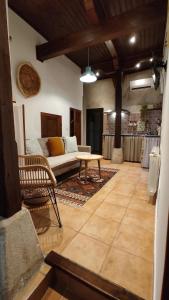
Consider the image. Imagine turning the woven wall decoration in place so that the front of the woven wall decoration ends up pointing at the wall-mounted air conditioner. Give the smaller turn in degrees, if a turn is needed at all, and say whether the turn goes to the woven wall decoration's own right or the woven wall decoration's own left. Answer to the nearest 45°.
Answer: approximately 45° to the woven wall decoration's own left

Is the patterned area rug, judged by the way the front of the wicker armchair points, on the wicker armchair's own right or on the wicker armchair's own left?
on the wicker armchair's own left

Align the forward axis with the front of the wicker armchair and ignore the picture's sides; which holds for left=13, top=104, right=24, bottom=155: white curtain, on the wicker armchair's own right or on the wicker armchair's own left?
on the wicker armchair's own left

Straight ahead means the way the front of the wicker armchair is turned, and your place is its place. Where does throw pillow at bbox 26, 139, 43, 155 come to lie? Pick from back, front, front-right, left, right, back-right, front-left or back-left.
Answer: left

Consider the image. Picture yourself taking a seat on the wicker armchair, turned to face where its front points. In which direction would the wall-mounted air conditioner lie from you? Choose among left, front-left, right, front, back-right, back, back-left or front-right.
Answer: front-left

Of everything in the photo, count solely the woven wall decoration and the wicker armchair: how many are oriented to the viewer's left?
0

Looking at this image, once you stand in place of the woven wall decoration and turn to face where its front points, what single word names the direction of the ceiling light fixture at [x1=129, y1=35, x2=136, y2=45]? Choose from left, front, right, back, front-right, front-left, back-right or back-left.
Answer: front-left

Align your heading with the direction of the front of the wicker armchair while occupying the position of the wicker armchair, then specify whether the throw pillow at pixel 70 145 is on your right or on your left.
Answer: on your left

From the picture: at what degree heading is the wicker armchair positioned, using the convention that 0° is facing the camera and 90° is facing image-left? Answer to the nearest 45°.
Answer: approximately 270°

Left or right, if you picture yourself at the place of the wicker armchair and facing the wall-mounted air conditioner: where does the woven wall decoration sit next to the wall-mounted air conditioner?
left

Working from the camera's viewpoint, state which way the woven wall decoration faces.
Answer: facing the viewer and to the right of the viewer

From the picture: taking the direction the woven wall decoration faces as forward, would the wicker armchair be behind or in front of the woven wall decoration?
in front

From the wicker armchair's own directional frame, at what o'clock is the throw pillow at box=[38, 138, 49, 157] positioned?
The throw pillow is roughly at 9 o'clock from the wicker armchair.
